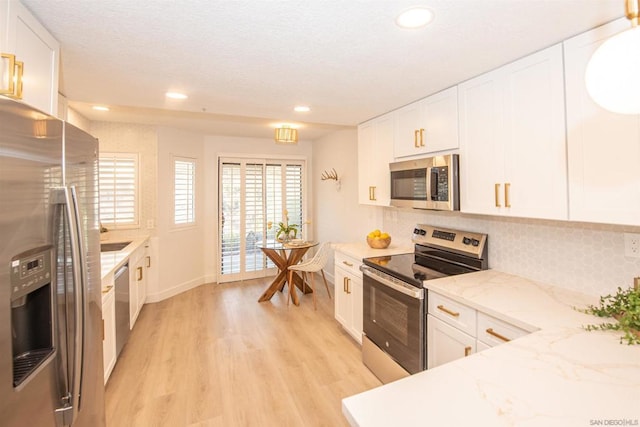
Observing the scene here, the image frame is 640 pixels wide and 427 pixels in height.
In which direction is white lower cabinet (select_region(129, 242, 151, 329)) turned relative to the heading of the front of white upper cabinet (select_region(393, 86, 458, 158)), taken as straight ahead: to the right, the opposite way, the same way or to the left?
the opposite way

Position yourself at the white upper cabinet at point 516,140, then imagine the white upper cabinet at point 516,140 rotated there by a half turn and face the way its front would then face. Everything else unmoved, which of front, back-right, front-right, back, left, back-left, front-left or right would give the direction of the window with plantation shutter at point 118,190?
back-left

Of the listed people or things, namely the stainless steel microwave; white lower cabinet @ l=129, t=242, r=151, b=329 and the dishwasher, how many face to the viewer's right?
2

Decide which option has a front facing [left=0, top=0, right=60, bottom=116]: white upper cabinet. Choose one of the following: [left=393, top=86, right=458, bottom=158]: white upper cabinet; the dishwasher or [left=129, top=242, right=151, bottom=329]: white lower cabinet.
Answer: [left=393, top=86, right=458, bottom=158]: white upper cabinet

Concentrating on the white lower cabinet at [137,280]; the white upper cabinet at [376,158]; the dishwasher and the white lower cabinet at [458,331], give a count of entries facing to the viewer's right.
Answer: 2

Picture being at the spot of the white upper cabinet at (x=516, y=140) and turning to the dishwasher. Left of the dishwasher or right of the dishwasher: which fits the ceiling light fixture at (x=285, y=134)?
right

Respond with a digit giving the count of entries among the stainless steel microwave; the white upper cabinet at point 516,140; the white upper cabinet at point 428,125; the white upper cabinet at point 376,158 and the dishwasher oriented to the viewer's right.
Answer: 1

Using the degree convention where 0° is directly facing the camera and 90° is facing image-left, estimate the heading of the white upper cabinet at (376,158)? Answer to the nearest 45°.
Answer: approximately 45°

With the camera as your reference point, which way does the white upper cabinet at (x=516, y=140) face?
facing the viewer and to the left of the viewer

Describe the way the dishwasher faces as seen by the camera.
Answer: facing to the right of the viewer

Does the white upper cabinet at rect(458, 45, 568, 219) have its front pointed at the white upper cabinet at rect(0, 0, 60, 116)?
yes

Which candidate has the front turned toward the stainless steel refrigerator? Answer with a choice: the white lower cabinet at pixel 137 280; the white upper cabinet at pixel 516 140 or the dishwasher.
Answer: the white upper cabinet

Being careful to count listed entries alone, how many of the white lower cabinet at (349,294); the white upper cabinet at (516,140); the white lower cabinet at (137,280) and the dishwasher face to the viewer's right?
2
